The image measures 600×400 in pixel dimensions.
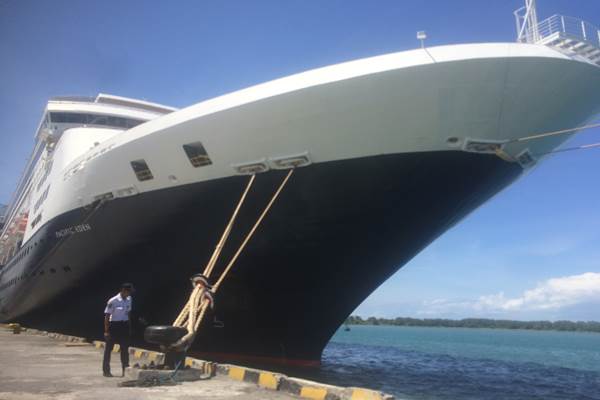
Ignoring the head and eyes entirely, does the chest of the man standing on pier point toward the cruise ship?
no

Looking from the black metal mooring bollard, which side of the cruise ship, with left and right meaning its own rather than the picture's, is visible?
right

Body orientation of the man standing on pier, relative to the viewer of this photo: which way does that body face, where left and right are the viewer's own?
facing the viewer and to the right of the viewer

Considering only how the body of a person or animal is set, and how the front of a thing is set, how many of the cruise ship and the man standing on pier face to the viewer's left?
0
